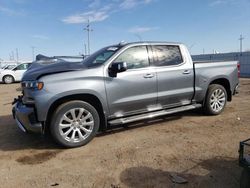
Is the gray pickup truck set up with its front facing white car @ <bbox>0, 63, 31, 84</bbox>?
no

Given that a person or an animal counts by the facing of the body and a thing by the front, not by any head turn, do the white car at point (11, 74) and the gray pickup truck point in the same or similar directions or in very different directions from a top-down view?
same or similar directions

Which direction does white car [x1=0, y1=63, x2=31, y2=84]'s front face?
to the viewer's left

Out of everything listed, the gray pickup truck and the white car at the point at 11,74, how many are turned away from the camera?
0

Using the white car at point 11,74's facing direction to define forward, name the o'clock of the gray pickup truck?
The gray pickup truck is roughly at 9 o'clock from the white car.

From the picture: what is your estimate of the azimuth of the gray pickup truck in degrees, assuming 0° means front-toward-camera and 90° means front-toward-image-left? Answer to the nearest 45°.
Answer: approximately 45°
